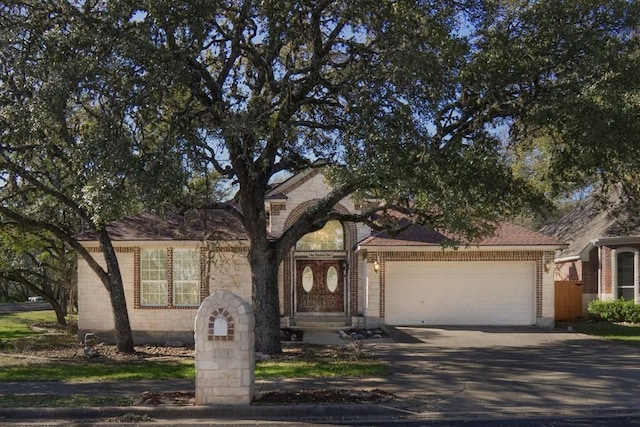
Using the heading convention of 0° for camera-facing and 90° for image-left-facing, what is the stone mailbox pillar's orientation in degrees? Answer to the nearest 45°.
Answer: approximately 0°

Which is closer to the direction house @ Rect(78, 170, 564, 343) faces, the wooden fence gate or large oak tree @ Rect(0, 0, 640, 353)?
the large oak tree

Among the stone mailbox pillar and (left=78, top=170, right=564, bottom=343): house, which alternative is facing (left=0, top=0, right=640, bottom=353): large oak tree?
the house
